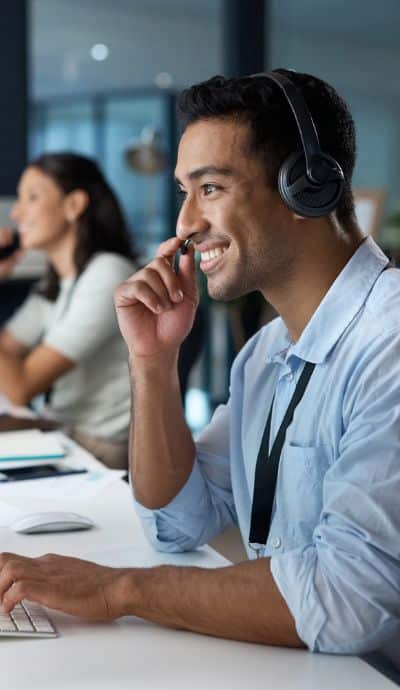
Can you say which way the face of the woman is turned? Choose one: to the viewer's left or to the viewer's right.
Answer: to the viewer's left

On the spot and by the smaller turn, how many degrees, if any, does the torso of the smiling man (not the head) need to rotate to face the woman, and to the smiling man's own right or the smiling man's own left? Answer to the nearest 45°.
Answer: approximately 135° to the smiling man's own right

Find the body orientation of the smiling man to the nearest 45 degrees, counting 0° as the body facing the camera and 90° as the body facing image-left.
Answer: approximately 45°
